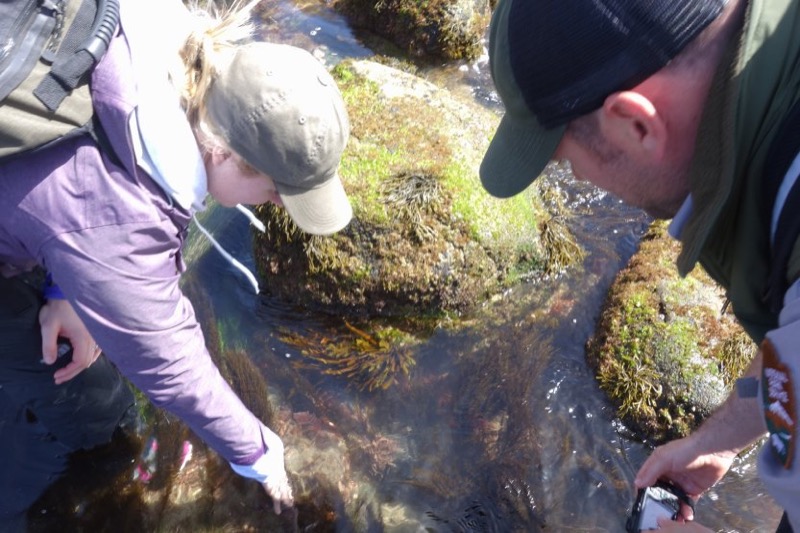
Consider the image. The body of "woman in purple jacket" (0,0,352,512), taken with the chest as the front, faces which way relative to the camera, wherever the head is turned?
to the viewer's right

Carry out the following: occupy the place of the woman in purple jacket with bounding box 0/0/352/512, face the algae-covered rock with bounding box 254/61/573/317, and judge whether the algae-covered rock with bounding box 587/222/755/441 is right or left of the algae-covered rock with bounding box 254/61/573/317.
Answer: right

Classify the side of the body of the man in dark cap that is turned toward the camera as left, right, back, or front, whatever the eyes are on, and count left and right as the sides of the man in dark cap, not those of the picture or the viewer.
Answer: left

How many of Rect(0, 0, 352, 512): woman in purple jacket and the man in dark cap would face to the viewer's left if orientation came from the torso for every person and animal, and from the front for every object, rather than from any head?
1
